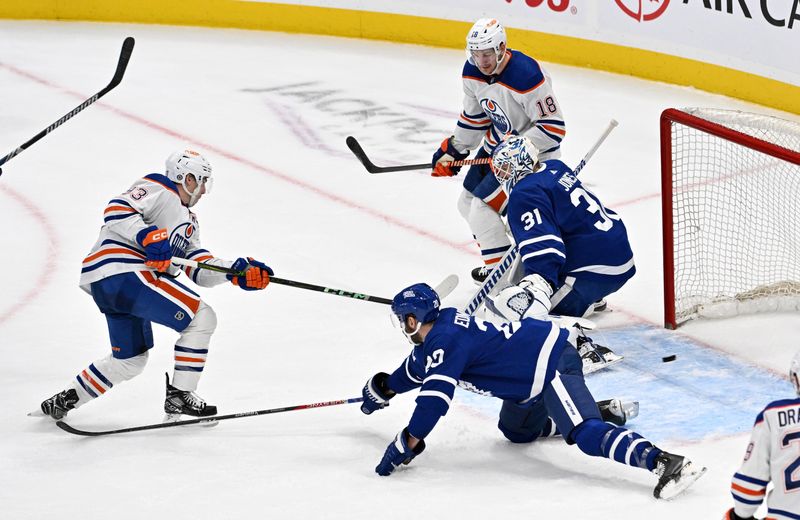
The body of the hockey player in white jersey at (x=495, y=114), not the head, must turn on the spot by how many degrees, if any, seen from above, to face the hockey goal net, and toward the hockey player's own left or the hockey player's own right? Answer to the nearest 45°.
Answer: approximately 135° to the hockey player's own left

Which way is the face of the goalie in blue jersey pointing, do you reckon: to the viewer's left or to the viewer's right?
to the viewer's left

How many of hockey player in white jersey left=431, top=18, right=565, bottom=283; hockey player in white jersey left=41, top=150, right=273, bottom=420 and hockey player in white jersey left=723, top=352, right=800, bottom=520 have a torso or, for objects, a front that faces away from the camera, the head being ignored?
1

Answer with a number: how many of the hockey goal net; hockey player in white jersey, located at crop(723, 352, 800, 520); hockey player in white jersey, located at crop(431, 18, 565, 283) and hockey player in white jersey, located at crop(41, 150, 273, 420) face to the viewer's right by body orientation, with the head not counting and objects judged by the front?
1

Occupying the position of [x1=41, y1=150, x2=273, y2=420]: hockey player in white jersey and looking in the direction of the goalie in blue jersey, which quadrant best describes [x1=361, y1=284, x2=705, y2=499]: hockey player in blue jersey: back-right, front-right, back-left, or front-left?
front-right

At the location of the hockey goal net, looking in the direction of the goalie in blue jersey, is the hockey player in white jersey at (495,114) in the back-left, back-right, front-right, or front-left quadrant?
front-right

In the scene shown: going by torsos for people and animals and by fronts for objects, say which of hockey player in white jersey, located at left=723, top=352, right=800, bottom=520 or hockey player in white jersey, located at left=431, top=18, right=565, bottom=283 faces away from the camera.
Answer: hockey player in white jersey, located at left=723, top=352, right=800, bottom=520

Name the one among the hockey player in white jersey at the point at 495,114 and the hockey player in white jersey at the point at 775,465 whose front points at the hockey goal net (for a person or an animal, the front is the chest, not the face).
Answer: the hockey player in white jersey at the point at 775,465

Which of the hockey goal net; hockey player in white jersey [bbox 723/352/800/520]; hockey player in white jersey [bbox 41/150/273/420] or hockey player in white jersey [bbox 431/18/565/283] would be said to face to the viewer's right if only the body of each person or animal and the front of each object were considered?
hockey player in white jersey [bbox 41/150/273/420]

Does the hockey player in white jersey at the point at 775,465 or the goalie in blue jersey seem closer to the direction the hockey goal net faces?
the goalie in blue jersey

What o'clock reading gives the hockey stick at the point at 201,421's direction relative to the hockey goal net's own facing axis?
The hockey stick is roughly at 12 o'clock from the hockey goal net.

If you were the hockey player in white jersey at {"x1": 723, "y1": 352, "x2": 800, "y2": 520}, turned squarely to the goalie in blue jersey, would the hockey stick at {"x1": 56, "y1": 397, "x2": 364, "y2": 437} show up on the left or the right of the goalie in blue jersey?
left

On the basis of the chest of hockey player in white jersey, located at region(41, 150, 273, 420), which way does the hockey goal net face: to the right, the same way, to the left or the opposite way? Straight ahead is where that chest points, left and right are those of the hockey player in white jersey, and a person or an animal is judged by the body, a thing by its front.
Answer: the opposite way

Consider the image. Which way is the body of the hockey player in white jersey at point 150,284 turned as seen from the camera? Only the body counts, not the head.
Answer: to the viewer's right

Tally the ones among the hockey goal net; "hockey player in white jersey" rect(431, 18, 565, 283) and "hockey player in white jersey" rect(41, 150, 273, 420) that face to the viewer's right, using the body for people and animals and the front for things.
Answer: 1

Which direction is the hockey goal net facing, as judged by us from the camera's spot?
facing the viewer and to the left of the viewer

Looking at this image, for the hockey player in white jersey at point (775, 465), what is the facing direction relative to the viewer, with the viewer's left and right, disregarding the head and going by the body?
facing away from the viewer
